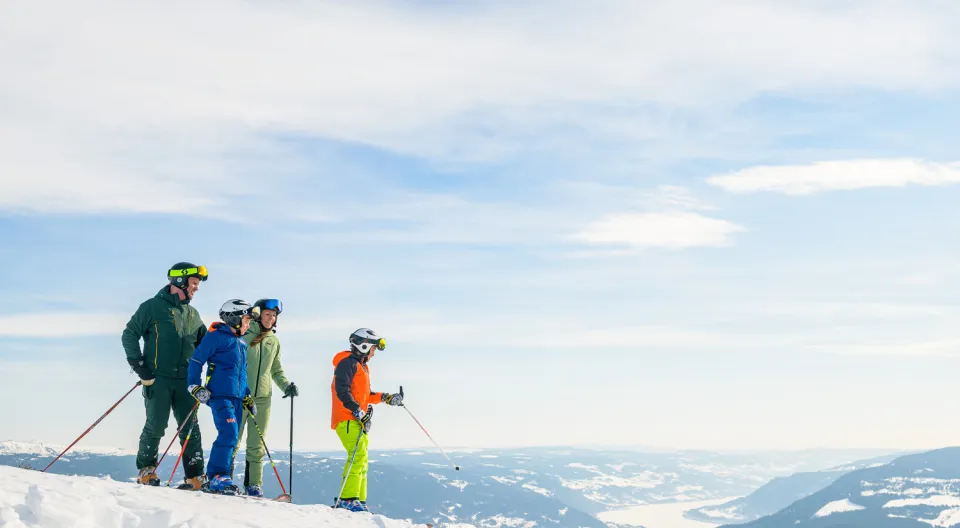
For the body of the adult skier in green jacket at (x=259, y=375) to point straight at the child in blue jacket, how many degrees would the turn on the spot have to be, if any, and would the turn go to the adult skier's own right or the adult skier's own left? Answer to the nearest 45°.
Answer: approximately 45° to the adult skier's own right

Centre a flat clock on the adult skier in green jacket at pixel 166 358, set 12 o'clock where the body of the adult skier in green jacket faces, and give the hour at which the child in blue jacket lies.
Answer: The child in blue jacket is roughly at 12 o'clock from the adult skier in green jacket.

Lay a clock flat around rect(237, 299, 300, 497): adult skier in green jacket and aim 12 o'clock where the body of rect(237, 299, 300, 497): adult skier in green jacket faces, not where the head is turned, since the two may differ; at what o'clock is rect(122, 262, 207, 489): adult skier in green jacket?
rect(122, 262, 207, 489): adult skier in green jacket is roughly at 3 o'clock from rect(237, 299, 300, 497): adult skier in green jacket.

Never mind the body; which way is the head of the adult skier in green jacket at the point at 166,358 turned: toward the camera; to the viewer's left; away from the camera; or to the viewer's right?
to the viewer's right

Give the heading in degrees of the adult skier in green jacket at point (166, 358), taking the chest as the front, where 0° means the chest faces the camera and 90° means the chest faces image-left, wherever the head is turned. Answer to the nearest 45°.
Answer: approximately 315°

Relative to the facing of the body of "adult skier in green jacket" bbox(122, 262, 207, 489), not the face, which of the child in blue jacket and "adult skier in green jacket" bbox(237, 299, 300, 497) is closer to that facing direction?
the child in blue jacket

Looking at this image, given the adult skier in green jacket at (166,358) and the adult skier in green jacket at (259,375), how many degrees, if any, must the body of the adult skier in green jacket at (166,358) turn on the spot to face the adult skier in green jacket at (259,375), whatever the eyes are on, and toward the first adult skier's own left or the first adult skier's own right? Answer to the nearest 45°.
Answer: approximately 90° to the first adult skier's own left
